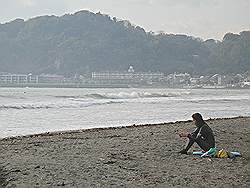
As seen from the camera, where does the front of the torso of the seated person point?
to the viewer's left
